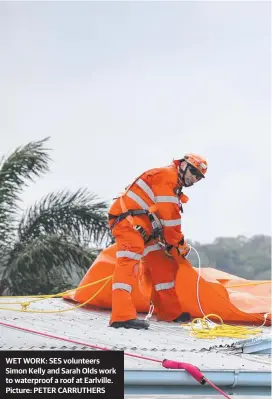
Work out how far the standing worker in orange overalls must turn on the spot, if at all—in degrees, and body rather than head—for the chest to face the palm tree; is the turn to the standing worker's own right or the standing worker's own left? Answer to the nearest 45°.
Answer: approximately 90° to the standing worker's own left

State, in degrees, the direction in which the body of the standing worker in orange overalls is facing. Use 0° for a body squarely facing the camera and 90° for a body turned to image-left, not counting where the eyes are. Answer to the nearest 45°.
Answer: approximately 270°

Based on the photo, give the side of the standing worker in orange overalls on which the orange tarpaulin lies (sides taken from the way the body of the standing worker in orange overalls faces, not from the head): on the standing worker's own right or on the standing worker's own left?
on the standing worker's own left

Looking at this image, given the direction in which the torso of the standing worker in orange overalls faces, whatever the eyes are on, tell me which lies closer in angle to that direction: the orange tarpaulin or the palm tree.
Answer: the orange tarpaulin

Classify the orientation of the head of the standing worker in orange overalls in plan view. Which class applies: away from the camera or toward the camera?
toward the camera
